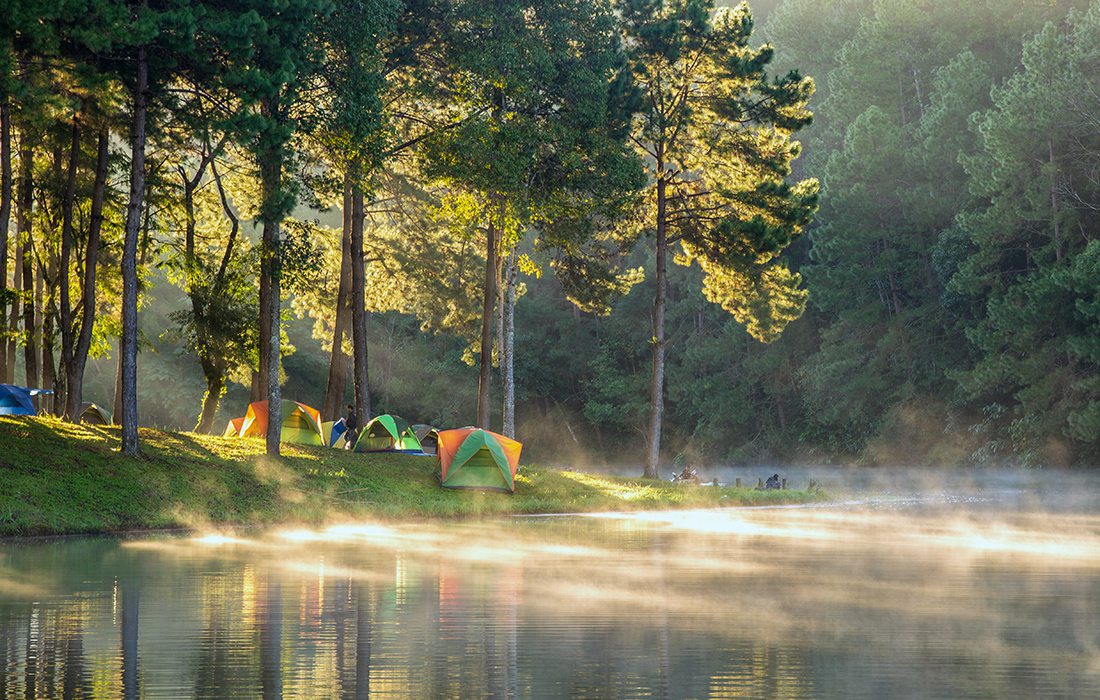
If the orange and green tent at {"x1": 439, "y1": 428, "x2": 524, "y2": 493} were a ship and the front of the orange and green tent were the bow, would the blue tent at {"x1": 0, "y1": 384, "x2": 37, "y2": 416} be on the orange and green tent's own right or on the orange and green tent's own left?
on the orange and green tent's own right

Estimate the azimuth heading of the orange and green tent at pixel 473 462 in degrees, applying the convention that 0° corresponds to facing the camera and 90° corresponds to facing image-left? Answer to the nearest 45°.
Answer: approximately 0°

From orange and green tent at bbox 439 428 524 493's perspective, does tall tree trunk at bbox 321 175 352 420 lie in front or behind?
behind

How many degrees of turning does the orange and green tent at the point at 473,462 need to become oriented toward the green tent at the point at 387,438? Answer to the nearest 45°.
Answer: approximately 135° to its right

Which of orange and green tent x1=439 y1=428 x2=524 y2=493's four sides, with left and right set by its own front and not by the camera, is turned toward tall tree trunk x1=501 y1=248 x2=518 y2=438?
back

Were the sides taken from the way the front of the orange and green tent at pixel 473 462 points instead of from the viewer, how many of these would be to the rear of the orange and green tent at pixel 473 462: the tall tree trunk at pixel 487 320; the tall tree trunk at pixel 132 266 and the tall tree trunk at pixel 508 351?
2

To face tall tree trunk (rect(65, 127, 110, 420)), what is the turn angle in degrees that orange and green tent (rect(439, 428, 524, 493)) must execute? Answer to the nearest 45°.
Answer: approximately 90° to its right

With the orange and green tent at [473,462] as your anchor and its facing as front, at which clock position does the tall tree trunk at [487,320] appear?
The tall tree trunk is roughly at 6 o'clock from the orange and green tent.

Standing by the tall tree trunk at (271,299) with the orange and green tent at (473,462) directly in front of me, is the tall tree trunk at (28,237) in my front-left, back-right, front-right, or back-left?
back-left

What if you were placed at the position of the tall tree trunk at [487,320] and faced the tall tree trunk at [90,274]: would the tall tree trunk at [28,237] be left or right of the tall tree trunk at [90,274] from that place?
right

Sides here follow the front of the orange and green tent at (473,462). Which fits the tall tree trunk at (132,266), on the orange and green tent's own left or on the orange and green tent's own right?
on the orange and green tent's own right

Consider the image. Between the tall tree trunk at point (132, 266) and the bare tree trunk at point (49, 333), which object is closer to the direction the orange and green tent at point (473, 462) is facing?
the tall tree trunk
